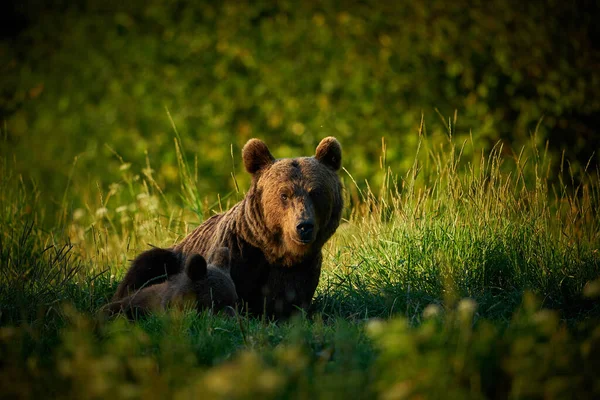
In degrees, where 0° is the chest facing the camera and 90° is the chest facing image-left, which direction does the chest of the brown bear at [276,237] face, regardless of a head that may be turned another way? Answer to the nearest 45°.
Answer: approximately 315°
